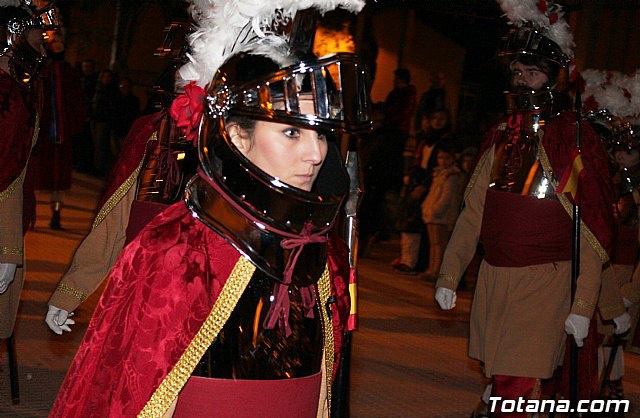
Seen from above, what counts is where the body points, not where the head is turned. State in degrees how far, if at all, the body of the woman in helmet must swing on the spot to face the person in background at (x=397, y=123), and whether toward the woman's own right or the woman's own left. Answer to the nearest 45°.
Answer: approximately 135° to the woman's own left

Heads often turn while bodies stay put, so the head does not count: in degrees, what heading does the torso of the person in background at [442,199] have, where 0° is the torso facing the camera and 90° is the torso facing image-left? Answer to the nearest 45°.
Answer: approximately 45°

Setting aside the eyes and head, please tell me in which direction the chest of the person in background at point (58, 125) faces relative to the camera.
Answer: toward the camera

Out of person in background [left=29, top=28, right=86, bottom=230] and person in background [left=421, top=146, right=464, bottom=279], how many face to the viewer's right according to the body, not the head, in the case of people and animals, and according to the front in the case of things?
0

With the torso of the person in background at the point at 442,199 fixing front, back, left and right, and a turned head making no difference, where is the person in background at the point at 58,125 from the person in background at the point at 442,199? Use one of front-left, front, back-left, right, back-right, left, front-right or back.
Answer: front-right

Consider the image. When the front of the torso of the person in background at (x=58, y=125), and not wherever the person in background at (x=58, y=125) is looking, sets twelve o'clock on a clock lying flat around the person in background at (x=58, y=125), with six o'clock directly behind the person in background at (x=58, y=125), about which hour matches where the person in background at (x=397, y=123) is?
the person in background at (x=397, y=123) is roughly at 9 o'clock from the person in background at (x=58, y=125).

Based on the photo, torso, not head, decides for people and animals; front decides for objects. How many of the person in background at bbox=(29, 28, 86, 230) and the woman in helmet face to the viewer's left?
0

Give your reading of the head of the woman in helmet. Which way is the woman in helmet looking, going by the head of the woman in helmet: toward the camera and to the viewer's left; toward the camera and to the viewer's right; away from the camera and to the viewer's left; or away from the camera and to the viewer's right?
toward the camera and to the viewer's right

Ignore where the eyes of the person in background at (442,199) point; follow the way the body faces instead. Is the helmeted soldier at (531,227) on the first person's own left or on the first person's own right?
on the first person's own left

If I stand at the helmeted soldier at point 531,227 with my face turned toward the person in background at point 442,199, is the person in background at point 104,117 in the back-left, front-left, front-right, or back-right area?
front-left

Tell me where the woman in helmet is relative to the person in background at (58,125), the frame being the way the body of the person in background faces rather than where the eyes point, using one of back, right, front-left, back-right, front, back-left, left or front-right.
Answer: front

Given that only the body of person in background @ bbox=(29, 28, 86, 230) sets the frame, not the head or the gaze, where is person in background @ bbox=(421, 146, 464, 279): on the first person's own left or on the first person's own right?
on the first person's own left

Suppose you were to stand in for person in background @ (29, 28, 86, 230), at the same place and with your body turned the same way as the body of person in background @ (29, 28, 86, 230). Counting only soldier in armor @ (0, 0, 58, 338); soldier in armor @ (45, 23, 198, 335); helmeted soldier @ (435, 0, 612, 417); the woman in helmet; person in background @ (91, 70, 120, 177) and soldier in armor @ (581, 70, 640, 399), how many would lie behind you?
1

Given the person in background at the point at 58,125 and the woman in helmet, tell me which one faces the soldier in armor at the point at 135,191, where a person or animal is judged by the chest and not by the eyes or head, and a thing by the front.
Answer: the person in background
